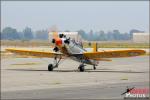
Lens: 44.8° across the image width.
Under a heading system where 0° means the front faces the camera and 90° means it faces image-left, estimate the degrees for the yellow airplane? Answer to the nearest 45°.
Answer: approximately 45°
